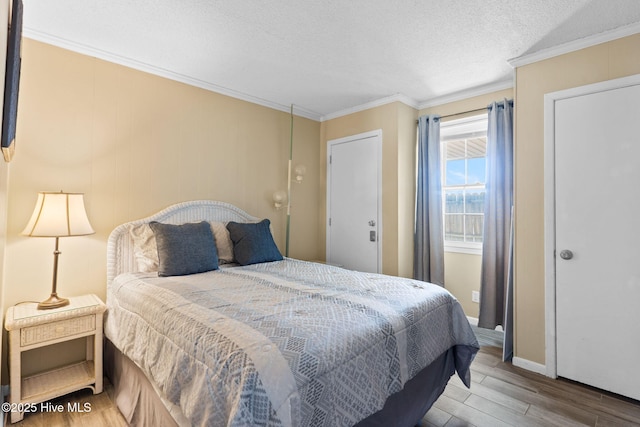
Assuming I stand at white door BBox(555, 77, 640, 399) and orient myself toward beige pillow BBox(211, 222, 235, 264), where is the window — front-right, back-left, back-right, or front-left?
front-right

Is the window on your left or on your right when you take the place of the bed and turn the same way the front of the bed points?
on your left

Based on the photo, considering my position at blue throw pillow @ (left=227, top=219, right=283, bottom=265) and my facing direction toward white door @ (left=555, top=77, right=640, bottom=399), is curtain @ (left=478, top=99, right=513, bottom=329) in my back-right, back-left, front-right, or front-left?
front-left

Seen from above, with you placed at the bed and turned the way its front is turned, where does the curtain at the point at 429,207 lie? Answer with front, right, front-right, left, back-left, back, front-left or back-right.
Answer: left

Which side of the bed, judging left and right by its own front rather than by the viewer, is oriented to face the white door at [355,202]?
left

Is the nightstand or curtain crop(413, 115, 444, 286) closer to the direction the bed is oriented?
the curtain

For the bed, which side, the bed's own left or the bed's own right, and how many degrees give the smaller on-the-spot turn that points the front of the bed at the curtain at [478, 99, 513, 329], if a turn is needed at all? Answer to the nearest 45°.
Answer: approximately 90° to the bed's own left

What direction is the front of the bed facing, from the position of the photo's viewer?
facing the viewer and to the right of the viewer

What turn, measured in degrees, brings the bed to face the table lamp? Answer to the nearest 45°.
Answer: approximately 180°

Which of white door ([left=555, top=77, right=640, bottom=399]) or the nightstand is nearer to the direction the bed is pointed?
the white door

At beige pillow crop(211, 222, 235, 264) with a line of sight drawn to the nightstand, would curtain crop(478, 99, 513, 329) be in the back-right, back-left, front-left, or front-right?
back-left
